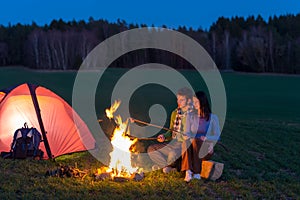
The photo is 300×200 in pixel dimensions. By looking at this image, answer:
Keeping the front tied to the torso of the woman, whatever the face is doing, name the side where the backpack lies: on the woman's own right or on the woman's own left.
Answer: on the woman's own right

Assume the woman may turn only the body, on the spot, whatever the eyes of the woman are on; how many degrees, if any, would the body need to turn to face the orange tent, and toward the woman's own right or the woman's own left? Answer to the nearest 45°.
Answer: approximately 45° to the woman's own right

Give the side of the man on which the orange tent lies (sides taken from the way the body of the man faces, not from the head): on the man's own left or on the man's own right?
on the man's own right

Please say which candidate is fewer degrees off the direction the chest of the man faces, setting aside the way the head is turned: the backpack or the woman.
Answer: the backpack

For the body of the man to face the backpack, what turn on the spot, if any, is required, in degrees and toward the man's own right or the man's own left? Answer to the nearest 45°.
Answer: approximately 45° to the man's own right

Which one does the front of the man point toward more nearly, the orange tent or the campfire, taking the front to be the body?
the campfire
